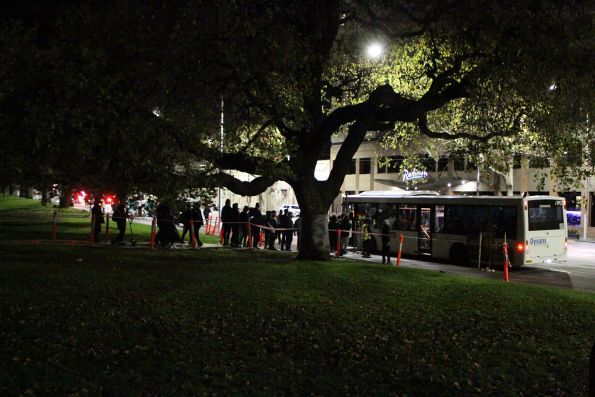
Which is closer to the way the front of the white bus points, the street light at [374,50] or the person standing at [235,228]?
the person standing

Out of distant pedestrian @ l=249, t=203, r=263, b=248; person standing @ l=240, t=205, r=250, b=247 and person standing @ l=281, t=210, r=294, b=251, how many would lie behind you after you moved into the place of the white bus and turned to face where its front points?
0

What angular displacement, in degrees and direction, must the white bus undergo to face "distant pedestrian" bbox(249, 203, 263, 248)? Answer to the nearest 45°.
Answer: approximately 45° to its left

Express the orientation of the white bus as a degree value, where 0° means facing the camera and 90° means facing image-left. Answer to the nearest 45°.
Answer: approximately 135°

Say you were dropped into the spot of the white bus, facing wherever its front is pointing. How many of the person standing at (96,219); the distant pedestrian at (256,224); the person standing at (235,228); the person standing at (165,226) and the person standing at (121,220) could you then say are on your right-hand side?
0

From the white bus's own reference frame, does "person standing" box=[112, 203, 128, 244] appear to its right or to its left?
on its left

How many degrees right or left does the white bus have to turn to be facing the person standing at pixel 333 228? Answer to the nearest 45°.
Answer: approximately 45° to its left

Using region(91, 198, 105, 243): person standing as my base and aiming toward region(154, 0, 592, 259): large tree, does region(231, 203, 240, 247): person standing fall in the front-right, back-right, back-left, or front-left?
front-left

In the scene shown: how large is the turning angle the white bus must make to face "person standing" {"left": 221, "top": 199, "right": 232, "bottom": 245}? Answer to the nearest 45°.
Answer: approximately 45° to its left
